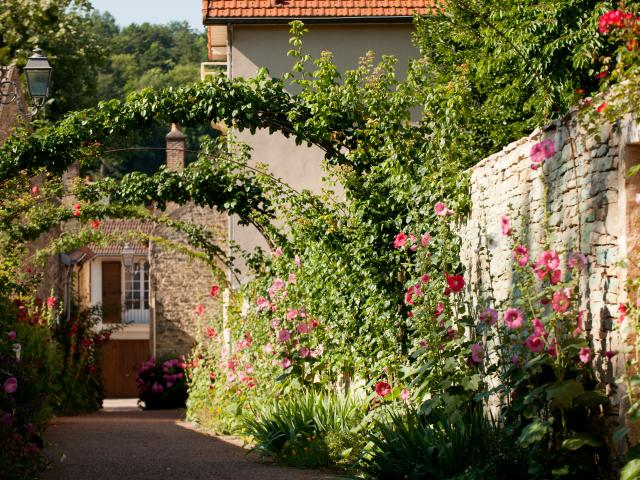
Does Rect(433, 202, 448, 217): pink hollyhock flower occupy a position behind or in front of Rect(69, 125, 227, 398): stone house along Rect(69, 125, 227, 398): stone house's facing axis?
in front

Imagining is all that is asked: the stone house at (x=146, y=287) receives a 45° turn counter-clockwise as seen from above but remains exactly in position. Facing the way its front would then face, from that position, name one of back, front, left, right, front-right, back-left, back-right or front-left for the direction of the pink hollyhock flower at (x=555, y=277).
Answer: front-right

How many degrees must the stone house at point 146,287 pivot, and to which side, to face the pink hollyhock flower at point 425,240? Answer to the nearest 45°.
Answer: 0° — it already faces it

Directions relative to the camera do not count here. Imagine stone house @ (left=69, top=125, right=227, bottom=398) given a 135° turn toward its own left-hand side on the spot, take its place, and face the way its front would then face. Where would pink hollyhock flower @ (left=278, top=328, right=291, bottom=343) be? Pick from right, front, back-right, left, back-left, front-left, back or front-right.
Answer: back-right

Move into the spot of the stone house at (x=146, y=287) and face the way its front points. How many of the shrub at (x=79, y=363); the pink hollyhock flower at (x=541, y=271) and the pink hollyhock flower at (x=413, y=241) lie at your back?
0

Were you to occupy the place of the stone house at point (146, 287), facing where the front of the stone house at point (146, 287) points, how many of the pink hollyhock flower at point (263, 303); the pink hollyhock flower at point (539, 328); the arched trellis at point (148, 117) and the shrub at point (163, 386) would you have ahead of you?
4

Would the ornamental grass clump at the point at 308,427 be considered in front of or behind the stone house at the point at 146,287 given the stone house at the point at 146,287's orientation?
in front

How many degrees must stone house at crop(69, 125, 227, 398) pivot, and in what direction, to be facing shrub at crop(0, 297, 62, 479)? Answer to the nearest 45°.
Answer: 0° — it already faces it

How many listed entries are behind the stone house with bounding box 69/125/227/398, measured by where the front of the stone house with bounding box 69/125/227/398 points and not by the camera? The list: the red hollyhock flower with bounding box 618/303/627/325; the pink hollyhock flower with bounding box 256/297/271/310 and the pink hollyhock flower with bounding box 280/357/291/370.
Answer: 0

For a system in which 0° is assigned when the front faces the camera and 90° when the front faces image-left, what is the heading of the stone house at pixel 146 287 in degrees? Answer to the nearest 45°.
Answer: approximately 0°

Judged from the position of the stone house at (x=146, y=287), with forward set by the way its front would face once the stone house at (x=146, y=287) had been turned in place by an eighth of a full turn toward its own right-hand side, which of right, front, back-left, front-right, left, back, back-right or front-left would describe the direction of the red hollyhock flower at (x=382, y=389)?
front-left

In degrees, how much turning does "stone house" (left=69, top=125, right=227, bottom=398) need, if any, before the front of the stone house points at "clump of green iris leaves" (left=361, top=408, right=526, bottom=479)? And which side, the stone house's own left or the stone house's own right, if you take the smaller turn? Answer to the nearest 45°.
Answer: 0° — it already faces it

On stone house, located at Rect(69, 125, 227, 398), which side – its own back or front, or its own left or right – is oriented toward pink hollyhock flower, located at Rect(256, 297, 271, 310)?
front

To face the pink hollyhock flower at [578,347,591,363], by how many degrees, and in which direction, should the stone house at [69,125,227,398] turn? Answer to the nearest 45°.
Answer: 0° — it already faces it

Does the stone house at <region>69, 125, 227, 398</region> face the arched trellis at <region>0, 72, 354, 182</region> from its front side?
yes

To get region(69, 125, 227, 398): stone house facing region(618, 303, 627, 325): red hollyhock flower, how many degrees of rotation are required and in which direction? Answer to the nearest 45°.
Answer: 0° — it already faces it

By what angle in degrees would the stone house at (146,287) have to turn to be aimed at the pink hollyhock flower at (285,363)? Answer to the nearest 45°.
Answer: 0° — it already faces it
